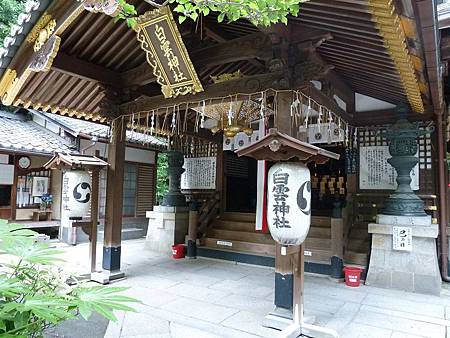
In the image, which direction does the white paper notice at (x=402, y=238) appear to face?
toward the camera

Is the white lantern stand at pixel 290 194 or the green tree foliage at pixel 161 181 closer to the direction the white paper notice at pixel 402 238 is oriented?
the white lantern stand

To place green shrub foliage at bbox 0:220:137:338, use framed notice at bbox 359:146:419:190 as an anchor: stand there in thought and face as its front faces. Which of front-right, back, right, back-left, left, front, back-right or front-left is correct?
front

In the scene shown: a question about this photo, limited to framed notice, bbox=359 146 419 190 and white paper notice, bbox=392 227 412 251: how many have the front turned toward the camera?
2

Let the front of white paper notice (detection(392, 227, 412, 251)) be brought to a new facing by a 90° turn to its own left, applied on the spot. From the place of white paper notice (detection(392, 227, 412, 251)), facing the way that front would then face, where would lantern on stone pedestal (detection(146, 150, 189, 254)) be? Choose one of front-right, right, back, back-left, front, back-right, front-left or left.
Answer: back

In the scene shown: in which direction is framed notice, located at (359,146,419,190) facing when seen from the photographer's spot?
facing the viewer

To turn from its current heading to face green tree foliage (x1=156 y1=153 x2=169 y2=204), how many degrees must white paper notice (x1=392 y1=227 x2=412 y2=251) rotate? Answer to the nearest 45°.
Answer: approximately 135° to its right

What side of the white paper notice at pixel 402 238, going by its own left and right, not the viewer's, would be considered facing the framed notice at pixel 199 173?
right

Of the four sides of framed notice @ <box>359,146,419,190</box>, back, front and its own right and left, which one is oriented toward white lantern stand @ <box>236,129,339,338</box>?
front

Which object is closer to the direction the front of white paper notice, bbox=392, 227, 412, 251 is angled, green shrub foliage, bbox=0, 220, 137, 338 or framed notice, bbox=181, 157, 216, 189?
the green shrub foliage

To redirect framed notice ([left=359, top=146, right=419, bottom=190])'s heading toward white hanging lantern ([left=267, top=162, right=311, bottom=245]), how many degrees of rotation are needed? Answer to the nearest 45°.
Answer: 0° — it already faces it

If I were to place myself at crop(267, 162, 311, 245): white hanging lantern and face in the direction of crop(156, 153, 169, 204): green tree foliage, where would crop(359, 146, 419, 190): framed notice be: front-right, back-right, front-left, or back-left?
front-right

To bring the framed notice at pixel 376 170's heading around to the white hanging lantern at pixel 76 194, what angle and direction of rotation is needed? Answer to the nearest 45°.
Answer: approximately 45° to its right

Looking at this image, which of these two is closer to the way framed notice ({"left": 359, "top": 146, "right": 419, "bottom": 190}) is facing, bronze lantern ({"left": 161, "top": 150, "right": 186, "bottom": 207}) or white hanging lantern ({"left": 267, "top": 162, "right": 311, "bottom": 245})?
the white hanging lantern

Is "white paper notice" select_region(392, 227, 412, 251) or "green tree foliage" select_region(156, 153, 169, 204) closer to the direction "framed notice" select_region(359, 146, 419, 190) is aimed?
the white paper notice

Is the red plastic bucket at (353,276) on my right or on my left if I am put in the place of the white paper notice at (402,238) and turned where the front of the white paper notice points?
on my right
